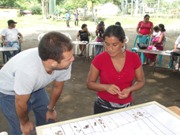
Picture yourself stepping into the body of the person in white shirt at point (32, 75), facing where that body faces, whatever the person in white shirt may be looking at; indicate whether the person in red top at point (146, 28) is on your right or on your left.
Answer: on your left

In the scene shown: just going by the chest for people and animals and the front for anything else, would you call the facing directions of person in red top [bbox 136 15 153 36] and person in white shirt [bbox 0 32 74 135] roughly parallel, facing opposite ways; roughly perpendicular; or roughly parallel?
roughly perpendicular

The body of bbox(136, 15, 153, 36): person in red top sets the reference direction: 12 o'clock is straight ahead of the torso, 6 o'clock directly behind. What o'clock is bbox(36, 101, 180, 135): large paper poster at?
The large paper poster is roughly at 12 o'clock from the person in red top.

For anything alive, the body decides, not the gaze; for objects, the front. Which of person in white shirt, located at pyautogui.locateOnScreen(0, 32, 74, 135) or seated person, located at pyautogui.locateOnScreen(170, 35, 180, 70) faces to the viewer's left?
the seated person

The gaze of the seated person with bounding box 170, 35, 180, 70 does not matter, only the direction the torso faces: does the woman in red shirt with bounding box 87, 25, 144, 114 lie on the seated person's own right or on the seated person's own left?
on the seated person's own left

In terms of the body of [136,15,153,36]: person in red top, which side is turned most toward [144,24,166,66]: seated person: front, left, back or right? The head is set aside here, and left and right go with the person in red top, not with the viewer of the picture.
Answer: front

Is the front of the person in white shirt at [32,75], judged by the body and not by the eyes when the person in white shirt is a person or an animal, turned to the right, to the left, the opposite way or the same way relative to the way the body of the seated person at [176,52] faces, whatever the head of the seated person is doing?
the opposite way

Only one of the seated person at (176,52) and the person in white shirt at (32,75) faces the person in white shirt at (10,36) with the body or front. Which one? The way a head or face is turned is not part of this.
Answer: the seated person

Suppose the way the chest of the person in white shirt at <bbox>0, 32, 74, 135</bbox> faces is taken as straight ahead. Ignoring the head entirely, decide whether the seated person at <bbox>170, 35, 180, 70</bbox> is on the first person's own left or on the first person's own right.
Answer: on the first person's own left
